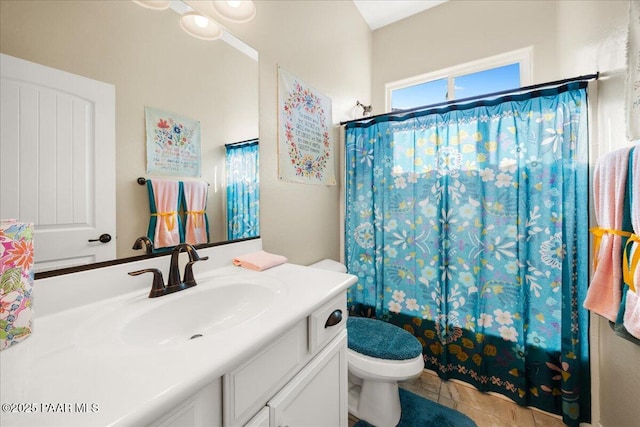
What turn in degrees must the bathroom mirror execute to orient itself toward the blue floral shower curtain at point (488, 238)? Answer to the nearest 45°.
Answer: approximately 45° to its left

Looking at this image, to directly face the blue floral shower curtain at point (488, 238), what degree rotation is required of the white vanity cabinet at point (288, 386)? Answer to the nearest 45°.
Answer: approximately 45° to its left

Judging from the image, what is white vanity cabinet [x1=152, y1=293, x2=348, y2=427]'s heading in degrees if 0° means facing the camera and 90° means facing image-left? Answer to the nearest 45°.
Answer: approximately 315°

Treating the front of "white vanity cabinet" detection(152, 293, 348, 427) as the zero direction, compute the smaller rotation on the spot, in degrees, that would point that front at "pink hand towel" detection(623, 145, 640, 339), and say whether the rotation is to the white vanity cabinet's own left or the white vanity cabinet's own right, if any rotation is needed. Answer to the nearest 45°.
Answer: approximately 45° to the white vanity cabinet's own left

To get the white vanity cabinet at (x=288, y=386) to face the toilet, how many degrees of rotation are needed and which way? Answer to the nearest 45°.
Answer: approximately 90° to its left

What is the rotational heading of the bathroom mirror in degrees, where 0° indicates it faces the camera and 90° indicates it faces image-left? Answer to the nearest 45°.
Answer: approximately 315°

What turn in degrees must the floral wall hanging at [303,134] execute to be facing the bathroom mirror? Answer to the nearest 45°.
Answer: approximately 90° to its right
